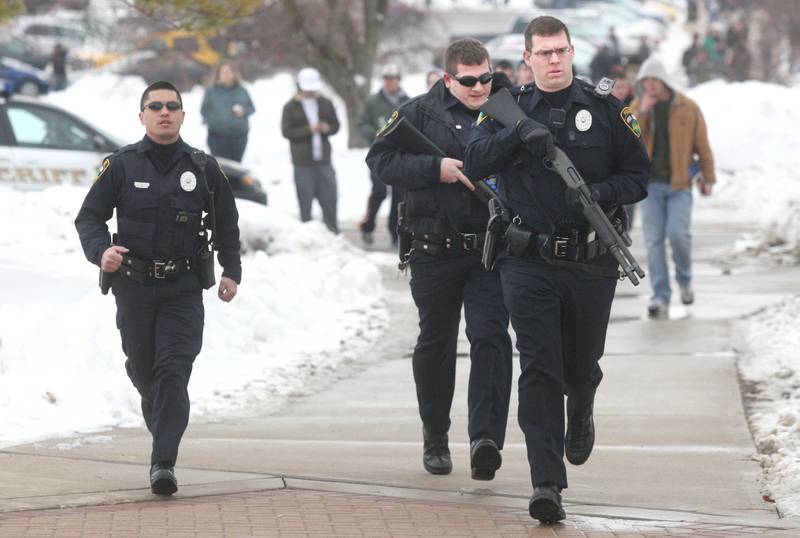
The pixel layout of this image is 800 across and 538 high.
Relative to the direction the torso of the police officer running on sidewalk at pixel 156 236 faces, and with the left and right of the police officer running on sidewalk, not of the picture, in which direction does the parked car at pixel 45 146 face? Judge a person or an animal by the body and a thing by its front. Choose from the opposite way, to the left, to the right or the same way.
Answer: to the left

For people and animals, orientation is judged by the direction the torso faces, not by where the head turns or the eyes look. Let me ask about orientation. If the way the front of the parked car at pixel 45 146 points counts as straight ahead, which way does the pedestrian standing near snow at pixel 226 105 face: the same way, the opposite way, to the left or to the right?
to the right

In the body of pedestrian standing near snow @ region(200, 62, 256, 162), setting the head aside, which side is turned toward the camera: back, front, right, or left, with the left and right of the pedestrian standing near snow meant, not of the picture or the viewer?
front

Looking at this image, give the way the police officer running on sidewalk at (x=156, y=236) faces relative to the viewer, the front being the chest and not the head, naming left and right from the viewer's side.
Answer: facing the viewer

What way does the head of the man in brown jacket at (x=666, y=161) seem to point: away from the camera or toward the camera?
toward the camera

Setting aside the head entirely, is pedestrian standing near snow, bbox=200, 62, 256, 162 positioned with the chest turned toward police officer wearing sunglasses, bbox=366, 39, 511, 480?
yes

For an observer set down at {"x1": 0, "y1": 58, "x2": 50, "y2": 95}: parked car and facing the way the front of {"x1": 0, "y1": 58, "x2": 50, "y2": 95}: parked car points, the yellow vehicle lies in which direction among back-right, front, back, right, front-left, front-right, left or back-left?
front-left

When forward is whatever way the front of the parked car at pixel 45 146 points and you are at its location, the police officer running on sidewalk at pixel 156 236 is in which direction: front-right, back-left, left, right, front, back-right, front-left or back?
right

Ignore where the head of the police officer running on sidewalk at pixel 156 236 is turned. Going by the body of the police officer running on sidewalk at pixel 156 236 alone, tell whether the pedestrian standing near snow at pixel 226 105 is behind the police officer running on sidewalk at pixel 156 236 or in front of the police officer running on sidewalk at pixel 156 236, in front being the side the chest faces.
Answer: behind

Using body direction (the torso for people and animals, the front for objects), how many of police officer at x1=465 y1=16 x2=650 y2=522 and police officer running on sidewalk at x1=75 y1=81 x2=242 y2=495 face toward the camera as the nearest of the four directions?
2

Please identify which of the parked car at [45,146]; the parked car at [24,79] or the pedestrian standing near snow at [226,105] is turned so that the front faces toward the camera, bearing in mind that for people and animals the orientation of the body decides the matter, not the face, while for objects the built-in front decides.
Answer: the pedestrian standing near snow

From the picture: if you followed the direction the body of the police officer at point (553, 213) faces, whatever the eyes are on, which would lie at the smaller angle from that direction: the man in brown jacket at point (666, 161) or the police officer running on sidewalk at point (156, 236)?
the police officer running on sidewalk

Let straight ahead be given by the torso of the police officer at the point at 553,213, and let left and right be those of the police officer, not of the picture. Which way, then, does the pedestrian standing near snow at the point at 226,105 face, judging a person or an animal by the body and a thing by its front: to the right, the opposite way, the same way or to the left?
the same way

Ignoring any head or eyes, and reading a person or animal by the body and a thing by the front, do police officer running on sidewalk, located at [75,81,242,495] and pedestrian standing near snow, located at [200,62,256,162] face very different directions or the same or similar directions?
same or similar directions

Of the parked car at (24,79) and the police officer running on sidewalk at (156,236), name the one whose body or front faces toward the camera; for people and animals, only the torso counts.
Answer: the police officer running on sidewalk

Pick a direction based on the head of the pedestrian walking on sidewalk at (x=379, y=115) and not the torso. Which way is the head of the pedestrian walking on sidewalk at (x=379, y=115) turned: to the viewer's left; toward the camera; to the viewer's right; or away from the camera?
toward the camera

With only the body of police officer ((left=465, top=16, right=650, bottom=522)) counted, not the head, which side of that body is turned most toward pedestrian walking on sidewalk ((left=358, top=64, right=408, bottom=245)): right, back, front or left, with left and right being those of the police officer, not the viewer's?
back

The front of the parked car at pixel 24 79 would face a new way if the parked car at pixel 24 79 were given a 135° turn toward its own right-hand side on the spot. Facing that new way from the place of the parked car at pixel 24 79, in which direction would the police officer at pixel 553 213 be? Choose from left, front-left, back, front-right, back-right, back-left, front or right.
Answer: front-left
